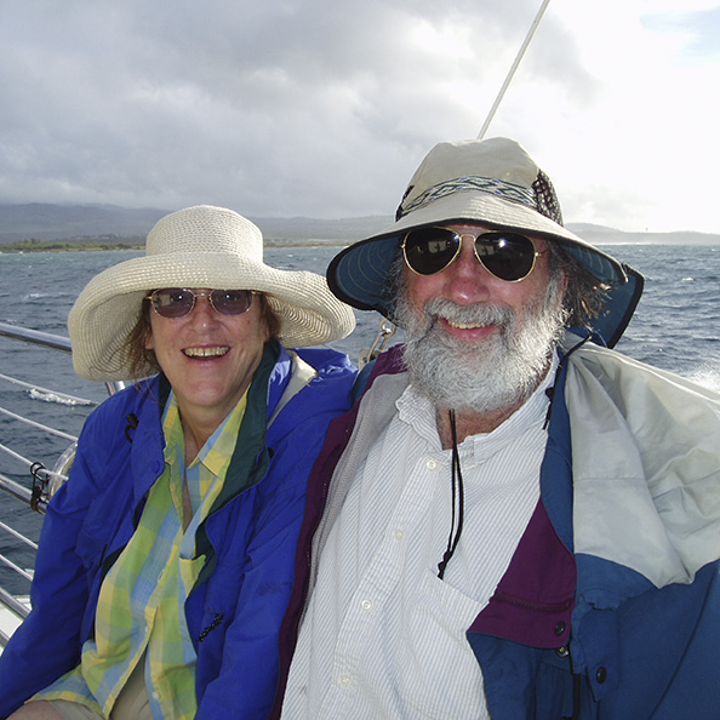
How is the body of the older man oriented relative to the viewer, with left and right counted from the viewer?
facing the viewer and to the left of the viewer

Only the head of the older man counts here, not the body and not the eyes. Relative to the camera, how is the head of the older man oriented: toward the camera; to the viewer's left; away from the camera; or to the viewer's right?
toward the camera

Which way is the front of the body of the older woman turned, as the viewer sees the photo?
toward the camera

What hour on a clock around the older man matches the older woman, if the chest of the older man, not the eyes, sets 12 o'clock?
The older woman is roughly at 2 o'clock from the older man.

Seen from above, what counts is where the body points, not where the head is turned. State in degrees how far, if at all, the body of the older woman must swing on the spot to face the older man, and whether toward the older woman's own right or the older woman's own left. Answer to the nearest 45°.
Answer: approximately 45° to the older woman's own left

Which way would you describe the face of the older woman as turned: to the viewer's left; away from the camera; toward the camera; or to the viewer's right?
toward the camera

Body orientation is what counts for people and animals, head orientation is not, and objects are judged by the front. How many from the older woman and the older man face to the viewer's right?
0
